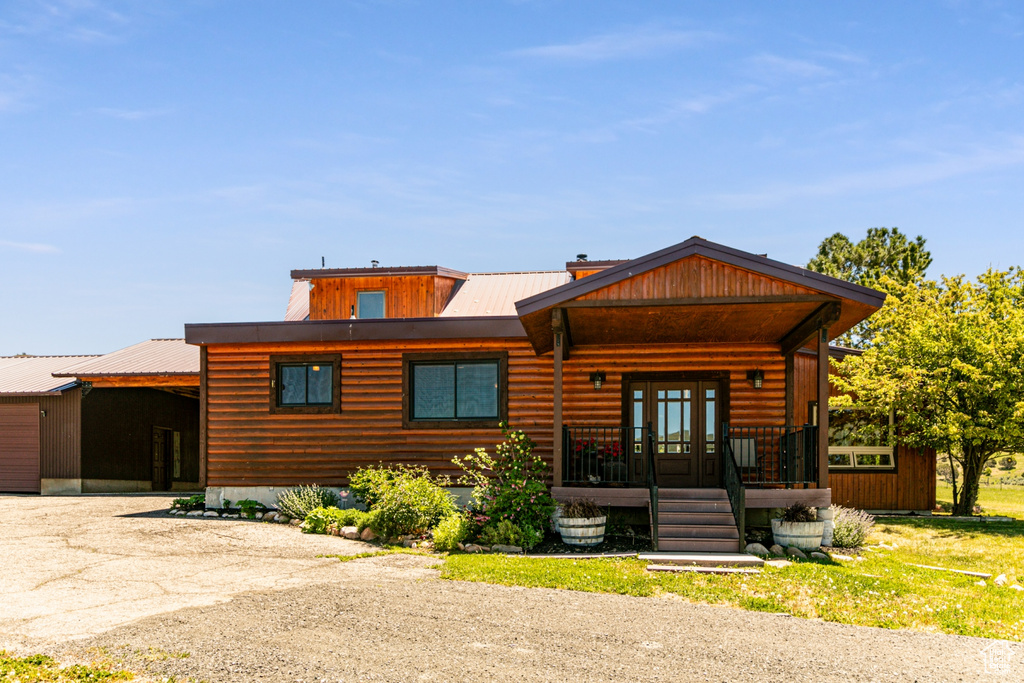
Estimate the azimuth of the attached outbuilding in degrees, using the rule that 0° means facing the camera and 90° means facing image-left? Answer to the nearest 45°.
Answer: approximately 0°

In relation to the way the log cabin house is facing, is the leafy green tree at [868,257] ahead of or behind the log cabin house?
behind

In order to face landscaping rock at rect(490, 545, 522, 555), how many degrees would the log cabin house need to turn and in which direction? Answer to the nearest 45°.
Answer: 0° — it already faces it

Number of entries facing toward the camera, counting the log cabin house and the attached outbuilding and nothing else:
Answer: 2
